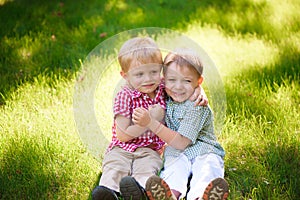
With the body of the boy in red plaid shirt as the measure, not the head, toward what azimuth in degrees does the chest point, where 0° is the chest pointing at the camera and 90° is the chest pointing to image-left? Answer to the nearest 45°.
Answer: approximately 0°
